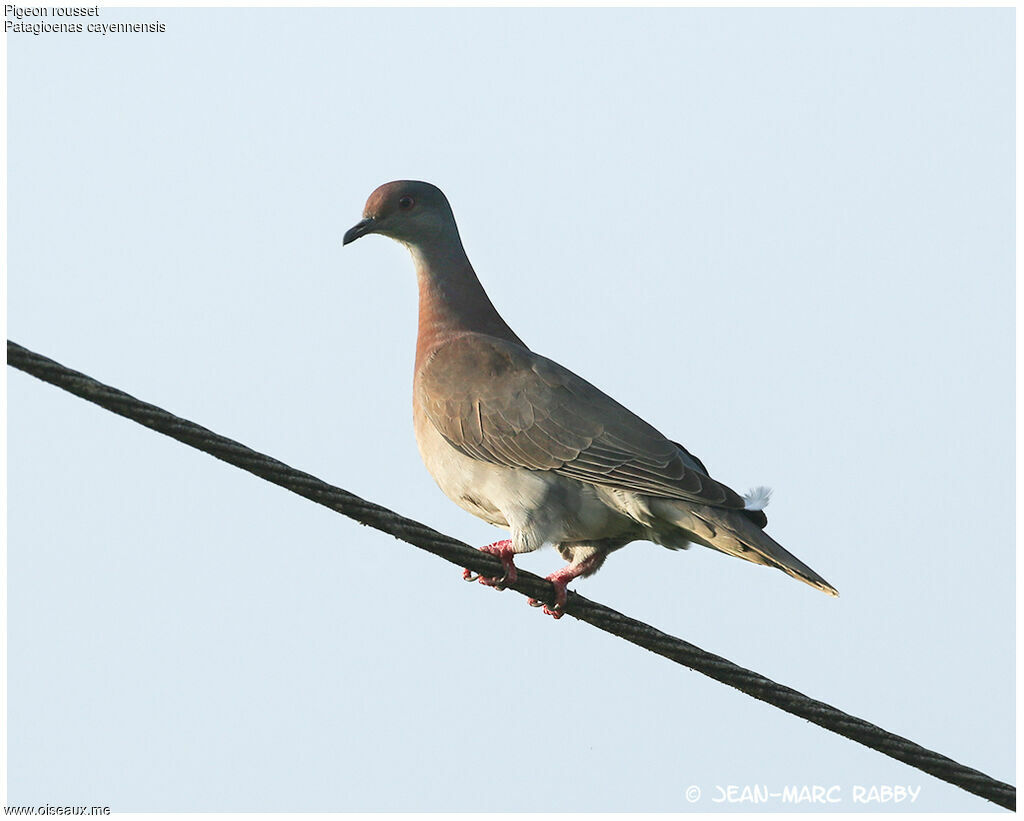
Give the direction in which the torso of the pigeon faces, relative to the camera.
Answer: to the viewer's left
